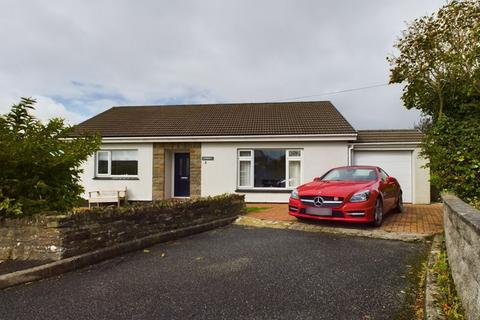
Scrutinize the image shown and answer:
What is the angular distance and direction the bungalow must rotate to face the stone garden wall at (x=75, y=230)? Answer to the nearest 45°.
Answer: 0° — it already faces it

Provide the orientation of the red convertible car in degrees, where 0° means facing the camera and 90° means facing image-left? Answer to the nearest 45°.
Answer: approximately 45°

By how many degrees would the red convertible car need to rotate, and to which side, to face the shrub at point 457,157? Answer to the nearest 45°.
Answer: approximately 90° to its left

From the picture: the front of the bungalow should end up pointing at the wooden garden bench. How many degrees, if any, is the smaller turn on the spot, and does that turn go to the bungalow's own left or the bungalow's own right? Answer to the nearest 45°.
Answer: approximately 90° to the bungalow's own right

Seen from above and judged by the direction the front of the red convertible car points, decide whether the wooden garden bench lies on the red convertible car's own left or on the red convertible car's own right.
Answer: on the red convertible car's own right

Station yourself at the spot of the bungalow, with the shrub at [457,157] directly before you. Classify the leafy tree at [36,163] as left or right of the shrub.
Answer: right

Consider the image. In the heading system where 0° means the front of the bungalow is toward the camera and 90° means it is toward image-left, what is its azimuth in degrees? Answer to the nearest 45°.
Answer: approximately 0°

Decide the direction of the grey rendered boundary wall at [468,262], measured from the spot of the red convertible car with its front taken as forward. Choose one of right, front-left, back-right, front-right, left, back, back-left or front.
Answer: front-left

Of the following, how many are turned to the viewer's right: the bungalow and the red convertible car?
0
